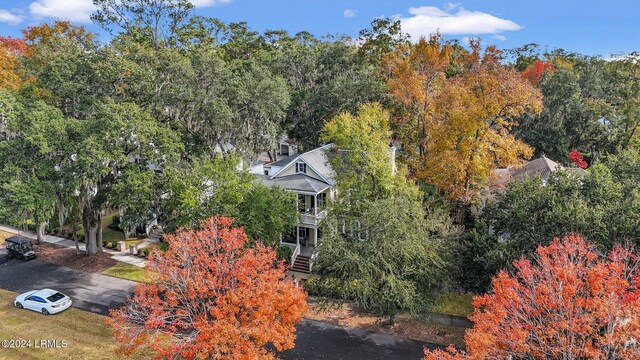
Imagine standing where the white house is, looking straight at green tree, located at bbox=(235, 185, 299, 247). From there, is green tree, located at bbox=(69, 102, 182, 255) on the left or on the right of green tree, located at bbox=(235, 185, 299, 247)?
right

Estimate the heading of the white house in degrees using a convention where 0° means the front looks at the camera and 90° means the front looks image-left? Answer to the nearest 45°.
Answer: approximately 45°

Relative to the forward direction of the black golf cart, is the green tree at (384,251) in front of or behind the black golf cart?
in front

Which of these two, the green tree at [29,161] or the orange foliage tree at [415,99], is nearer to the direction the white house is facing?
the green tree

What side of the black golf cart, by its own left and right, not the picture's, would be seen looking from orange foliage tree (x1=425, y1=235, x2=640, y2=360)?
front

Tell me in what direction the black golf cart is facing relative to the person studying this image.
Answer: facing the viewer and to the right of the viewer

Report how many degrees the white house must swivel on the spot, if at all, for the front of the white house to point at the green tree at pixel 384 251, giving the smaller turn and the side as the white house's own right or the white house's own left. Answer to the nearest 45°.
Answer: approximately 45° to the white house's own left

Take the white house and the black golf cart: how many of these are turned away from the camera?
0

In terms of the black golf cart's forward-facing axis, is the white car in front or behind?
in front
